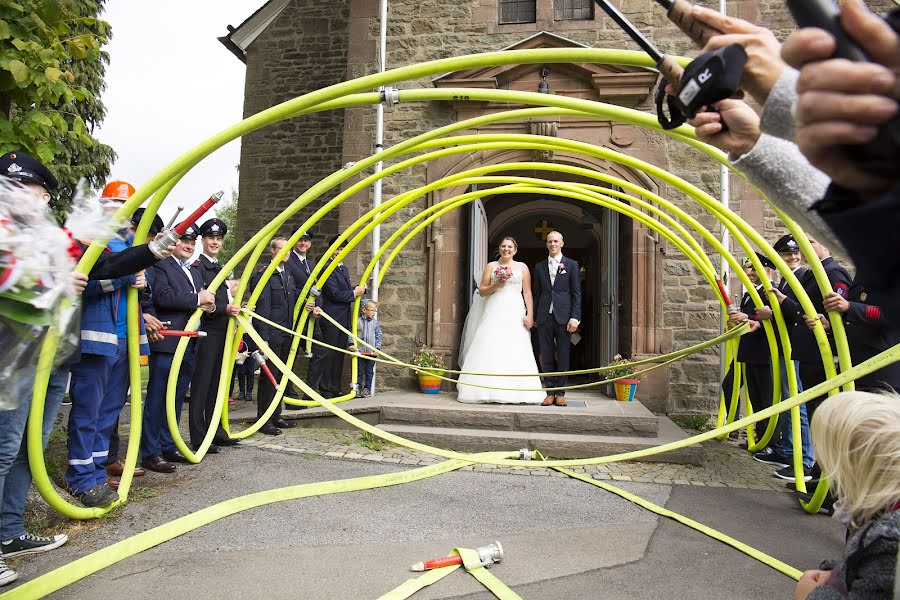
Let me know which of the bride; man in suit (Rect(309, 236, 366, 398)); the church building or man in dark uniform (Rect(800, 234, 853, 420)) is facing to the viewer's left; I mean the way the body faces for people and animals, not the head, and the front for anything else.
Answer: man in dark uniform (Rect(800, 234, 853, 420))

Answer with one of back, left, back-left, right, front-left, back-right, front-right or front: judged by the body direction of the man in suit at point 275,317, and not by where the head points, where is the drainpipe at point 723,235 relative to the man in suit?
front-left

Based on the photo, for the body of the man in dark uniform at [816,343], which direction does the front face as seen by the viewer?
to the viewer's left

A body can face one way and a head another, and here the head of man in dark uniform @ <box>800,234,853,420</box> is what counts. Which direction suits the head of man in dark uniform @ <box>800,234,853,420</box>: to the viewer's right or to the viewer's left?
to the viewer's left

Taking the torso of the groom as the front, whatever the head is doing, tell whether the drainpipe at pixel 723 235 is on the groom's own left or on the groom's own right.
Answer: on the groom's own left

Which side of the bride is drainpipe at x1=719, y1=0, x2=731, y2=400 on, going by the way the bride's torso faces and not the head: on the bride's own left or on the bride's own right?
on the bride's own left

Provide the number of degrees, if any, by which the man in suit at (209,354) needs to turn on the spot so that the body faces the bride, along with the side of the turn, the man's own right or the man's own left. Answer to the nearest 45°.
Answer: approximately 45° to the man's own left

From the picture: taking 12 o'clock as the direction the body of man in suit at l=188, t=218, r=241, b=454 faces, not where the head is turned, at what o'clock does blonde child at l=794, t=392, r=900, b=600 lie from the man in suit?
The blonde child is roughly at 1 o'clock from the man in suit.

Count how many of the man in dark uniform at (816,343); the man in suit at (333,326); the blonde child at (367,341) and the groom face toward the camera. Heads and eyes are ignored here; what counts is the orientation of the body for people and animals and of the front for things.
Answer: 2

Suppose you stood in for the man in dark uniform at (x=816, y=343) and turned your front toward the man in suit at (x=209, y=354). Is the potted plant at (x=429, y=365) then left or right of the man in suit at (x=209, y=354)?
right

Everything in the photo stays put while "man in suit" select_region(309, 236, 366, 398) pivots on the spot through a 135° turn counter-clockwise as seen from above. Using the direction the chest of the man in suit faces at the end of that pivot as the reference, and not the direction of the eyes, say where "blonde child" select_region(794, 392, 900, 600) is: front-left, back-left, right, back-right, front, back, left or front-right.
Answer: back-left

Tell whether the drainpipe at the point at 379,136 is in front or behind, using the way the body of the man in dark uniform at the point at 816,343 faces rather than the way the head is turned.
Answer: in front
